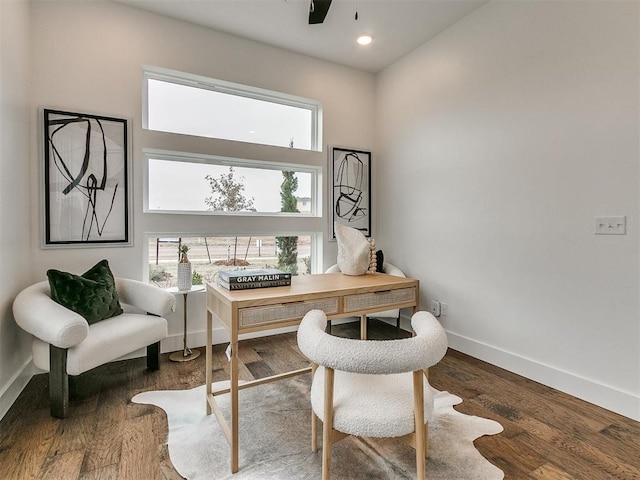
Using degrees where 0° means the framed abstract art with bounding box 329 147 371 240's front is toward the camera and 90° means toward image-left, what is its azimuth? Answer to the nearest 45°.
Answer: approximately 315°

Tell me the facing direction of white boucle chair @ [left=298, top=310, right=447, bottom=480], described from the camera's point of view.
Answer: facing away from the viewer

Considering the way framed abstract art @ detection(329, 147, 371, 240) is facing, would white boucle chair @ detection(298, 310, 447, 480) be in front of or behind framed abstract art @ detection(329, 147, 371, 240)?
in front

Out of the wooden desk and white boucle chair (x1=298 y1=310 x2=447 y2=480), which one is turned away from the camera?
the white boucle chair

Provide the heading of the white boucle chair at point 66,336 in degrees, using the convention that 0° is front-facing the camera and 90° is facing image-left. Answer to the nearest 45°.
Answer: approximately 315°

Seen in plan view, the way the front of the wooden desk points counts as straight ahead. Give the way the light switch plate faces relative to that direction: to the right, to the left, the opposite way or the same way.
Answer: to the right

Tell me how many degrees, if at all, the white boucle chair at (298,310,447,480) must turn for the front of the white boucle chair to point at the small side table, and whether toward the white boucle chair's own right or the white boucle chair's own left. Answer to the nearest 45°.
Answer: approximately 45° to the white boucle chair's own left
